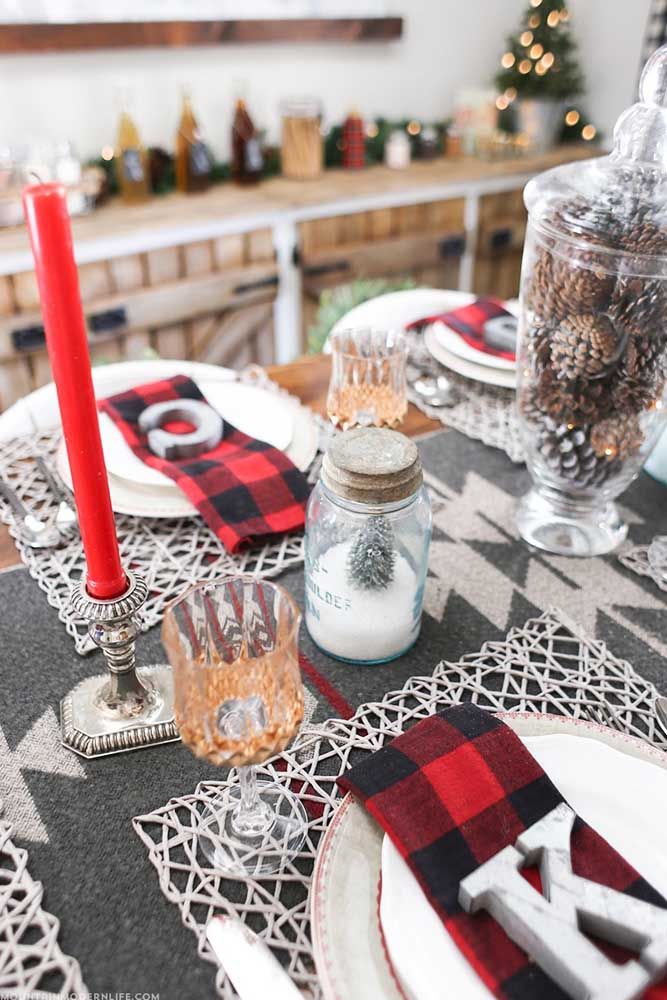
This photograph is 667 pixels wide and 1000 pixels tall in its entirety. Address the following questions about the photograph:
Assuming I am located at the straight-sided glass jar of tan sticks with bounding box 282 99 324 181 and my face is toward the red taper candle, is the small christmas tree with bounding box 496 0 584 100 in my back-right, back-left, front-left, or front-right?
back-left

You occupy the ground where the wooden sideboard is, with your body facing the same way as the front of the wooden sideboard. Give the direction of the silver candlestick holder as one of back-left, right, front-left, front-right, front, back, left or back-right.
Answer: front-right

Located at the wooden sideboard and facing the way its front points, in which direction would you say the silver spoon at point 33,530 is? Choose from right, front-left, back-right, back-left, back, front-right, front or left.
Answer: front-right

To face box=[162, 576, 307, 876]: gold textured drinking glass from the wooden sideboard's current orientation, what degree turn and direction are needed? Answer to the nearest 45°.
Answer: approximately 45° to its right

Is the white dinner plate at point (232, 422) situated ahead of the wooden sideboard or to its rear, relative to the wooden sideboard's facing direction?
ahead

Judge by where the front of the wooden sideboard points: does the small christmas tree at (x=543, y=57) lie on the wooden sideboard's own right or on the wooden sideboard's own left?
on the wooden sideboard's own left

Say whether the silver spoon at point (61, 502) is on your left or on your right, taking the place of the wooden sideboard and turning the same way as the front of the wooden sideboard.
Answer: on your right

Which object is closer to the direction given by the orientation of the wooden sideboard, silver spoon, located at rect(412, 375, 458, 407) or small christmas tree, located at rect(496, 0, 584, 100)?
the silver spoon

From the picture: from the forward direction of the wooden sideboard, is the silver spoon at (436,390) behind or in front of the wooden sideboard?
in front

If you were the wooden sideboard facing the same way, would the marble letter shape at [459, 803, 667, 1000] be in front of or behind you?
in front
